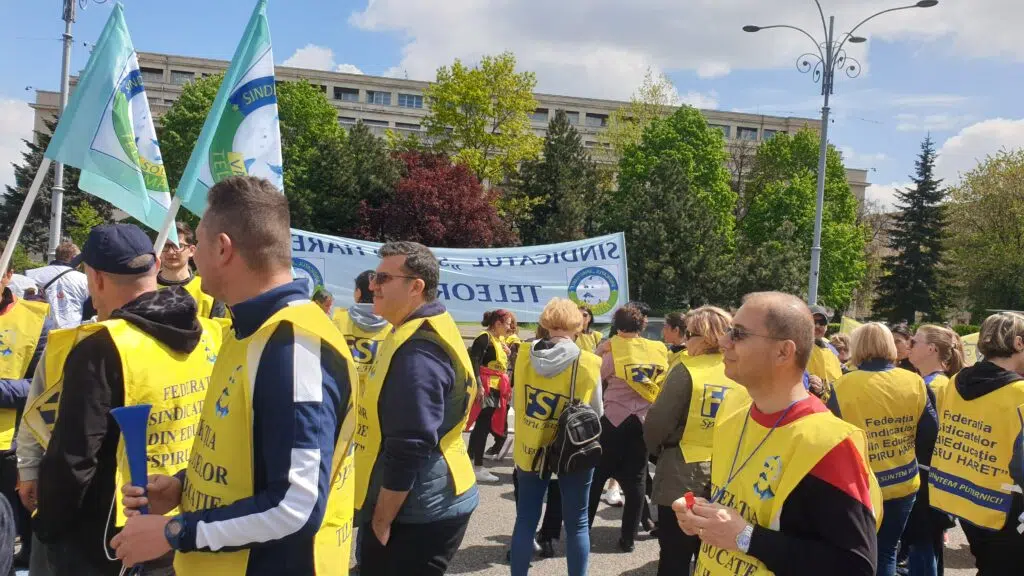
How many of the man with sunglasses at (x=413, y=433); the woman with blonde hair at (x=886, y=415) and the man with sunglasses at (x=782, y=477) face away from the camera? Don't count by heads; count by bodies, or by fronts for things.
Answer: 1

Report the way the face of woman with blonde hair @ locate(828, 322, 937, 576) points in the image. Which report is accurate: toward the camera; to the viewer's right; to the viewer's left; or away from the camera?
away from the camera

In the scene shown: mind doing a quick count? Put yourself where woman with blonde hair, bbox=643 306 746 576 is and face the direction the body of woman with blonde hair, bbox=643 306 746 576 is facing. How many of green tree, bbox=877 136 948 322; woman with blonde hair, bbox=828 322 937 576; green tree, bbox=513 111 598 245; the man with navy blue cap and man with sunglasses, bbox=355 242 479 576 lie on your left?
2

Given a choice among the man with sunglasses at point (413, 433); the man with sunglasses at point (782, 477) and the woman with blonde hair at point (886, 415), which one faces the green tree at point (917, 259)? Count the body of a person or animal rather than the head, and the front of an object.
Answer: the woman with blonde hair

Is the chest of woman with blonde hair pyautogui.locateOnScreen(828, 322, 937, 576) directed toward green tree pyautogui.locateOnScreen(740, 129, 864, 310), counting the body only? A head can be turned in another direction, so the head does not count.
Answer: yes

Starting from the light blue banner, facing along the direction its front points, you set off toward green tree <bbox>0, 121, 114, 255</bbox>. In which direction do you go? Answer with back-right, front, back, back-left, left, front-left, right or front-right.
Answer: front-left

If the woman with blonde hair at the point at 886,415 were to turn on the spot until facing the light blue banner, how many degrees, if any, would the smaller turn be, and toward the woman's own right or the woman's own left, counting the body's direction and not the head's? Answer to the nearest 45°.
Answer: approximately 45° to the woman's own left

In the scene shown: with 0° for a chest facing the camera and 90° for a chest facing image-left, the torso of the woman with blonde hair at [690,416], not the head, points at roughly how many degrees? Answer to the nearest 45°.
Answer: approximately 135°

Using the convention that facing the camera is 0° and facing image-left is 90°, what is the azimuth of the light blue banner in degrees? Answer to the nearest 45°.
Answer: approximately 180°

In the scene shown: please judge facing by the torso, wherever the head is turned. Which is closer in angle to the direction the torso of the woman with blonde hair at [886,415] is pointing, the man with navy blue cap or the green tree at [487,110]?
the green tree

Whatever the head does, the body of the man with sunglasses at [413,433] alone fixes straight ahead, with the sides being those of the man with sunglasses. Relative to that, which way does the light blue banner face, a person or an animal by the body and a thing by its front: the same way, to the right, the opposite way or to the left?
to the right

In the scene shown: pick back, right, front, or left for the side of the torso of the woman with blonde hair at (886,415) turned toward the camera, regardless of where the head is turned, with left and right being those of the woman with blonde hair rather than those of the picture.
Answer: back

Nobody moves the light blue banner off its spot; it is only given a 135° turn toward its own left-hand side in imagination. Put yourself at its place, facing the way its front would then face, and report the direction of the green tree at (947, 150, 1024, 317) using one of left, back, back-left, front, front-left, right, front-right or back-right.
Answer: back

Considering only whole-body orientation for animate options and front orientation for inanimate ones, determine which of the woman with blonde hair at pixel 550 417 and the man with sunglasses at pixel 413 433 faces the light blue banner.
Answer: the woman with blonde hair

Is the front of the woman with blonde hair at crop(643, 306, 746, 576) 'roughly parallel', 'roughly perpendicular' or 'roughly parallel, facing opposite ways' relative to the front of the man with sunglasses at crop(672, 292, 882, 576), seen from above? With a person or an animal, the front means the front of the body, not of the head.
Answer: roughly perpendicular

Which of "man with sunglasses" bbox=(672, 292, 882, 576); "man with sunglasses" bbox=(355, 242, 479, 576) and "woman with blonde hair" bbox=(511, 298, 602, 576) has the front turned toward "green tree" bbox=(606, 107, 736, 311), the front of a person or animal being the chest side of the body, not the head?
the woman with blonde hair
